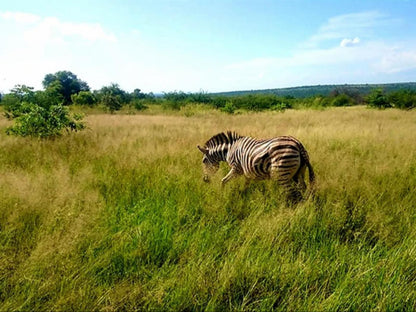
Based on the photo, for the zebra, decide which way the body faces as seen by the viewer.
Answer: to the viewer's left

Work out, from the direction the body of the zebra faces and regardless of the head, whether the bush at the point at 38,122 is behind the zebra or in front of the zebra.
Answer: in front

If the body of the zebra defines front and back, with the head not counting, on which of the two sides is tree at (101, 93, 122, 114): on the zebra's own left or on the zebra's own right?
on the zebra's own right

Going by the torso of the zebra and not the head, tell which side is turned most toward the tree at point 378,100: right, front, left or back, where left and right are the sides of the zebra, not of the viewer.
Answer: right

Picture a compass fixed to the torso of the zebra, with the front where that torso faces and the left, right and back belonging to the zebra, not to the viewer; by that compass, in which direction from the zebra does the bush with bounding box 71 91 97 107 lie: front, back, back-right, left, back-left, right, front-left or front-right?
front-right

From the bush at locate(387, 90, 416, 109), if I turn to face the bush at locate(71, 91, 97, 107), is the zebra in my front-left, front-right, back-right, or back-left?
front-left

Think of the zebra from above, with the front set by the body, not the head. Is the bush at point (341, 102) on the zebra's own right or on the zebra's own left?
on the zebra's own right
